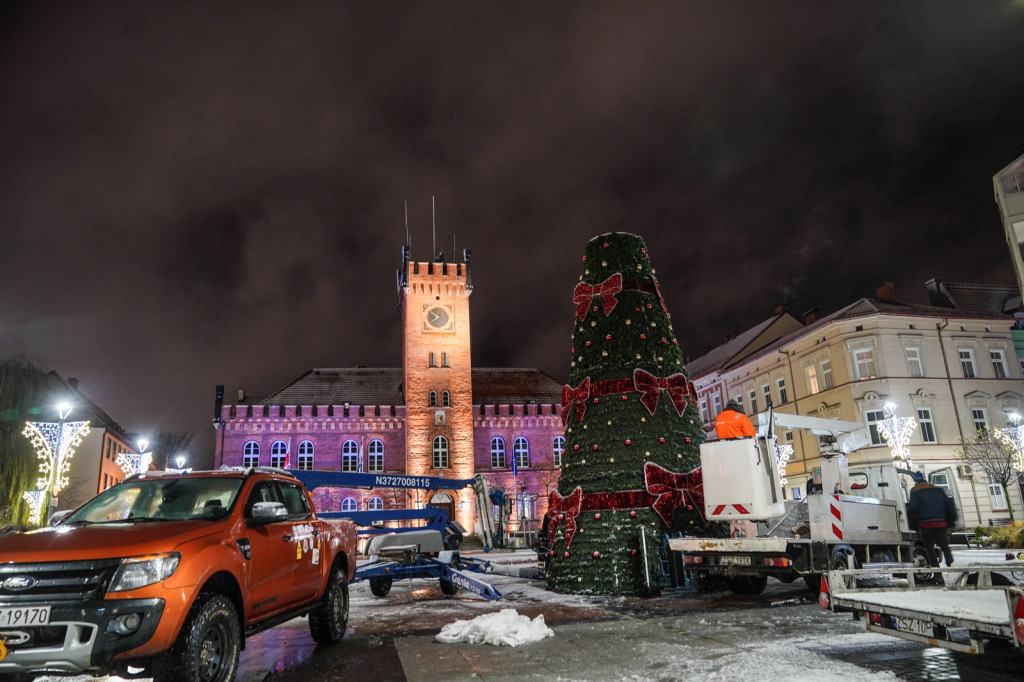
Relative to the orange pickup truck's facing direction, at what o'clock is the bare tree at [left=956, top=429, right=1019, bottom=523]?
The bare tree is roughly at 7 o'clock from the orange pickup truck.

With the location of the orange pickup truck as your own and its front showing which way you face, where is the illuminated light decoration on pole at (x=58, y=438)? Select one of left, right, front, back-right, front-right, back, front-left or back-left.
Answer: back-right

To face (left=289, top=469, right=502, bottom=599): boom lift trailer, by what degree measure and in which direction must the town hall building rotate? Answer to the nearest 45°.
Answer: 0° — it already faces it

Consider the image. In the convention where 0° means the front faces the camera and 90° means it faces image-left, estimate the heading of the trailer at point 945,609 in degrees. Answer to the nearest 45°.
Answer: approximately 225°

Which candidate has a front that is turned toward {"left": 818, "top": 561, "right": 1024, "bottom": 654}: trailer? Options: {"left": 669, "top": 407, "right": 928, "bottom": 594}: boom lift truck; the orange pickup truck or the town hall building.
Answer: the town hall building

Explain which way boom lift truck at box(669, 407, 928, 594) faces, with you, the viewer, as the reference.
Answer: facing away from the viewer and to the right of the viewer

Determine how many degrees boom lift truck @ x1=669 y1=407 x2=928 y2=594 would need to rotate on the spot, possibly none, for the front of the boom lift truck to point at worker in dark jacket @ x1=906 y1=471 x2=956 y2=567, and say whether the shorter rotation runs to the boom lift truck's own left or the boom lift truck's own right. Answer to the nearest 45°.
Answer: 0° — it already faces them

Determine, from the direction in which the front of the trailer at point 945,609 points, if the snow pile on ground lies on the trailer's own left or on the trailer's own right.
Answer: on the trailer's own left

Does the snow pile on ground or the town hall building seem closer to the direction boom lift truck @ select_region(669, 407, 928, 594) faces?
the town hall building
